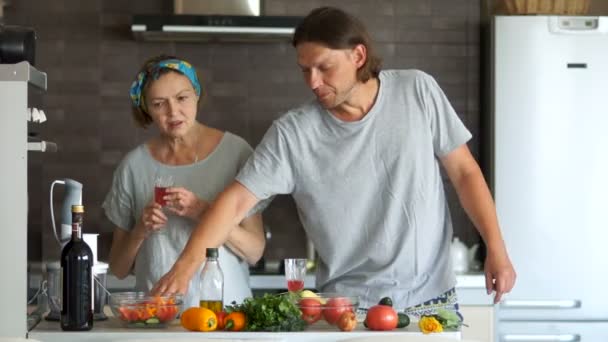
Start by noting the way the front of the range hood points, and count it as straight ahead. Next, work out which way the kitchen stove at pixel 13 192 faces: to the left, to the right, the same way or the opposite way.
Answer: to the left

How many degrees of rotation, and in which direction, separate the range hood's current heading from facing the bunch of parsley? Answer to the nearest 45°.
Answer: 0° — it already faces it

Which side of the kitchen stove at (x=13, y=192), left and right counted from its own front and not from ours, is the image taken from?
right

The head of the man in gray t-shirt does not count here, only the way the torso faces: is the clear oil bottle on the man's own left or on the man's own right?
on the man's own right

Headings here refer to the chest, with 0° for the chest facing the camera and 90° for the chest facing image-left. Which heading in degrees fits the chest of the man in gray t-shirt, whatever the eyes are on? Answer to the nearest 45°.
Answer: approximately 0°

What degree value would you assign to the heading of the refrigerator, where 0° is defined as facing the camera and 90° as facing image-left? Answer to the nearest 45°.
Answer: approximately 0°

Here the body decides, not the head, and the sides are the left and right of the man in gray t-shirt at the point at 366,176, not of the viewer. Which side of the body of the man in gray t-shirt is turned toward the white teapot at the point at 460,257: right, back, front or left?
back

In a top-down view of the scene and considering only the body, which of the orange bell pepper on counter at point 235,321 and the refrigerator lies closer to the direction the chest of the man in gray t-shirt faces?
the orange bell pepper on counter
